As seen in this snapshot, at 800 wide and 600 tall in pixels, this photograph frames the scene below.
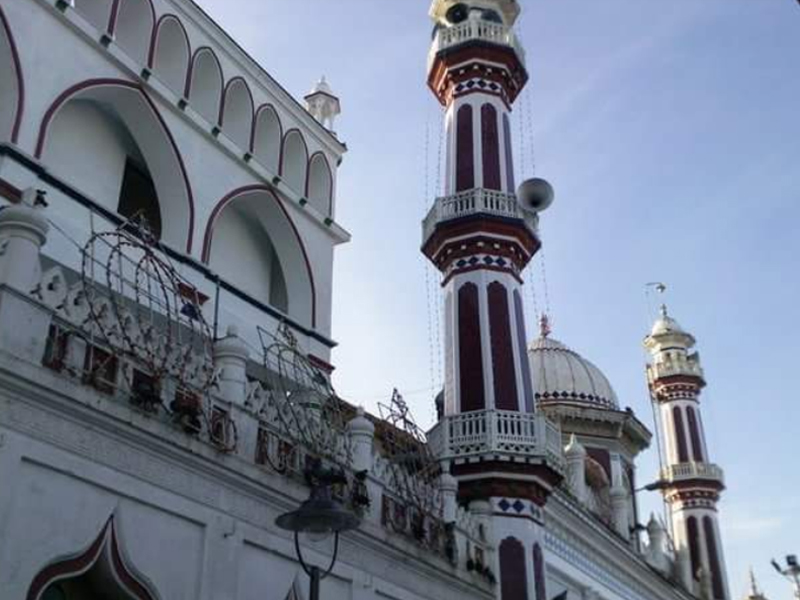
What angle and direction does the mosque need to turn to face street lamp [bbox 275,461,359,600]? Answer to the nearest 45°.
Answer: approximately 45° to its right

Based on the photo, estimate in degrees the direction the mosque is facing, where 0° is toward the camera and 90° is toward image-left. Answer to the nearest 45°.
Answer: approximately 315°
